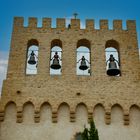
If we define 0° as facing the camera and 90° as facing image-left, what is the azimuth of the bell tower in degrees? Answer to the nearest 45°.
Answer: approximately 0°
